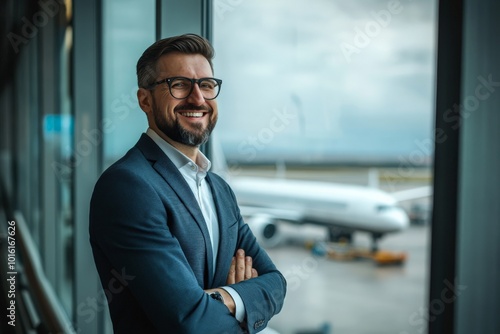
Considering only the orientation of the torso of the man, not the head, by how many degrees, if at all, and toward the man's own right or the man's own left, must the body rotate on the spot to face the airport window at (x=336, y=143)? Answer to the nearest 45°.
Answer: approximately 135° to the man's own left

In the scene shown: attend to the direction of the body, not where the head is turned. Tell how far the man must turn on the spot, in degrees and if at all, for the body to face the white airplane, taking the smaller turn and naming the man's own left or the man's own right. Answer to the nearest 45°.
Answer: approximately 135° to the man's own left
